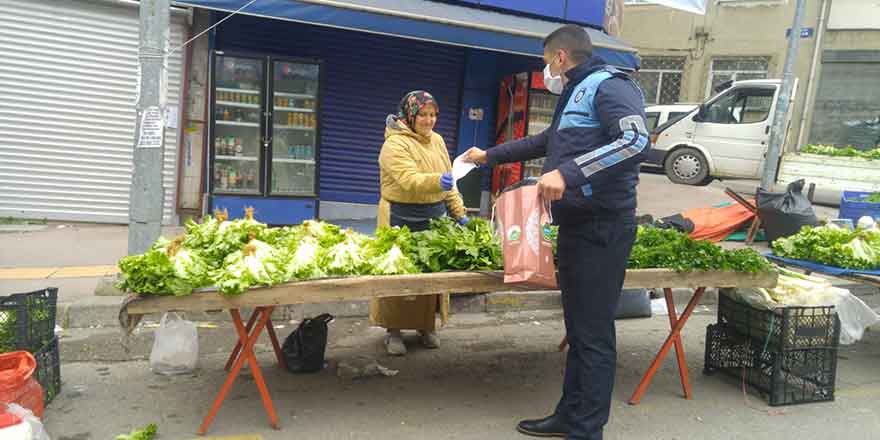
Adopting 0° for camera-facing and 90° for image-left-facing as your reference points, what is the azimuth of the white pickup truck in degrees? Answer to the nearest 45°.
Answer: approximately 90°

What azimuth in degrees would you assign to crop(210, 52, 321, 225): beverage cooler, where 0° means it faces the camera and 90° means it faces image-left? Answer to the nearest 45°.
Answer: approximately 0°

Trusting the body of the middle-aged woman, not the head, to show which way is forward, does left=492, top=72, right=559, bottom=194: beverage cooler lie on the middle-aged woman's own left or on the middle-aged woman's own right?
on the middle-aged woman's own left

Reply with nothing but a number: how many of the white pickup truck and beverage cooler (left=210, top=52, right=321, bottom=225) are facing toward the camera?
1

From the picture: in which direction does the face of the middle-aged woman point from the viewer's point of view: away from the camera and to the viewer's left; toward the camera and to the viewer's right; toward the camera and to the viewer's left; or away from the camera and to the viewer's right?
toward the camera and to the viewer's right
